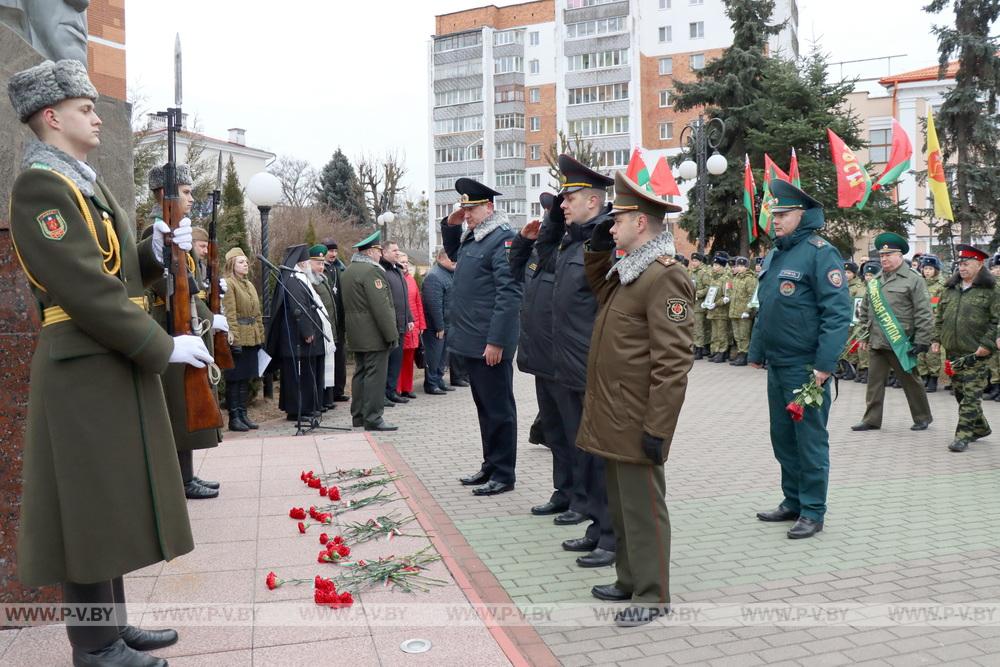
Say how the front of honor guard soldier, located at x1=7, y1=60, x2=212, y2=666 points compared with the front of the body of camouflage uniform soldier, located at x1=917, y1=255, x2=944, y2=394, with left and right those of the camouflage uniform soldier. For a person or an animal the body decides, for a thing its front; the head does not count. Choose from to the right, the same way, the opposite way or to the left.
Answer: the opposite way

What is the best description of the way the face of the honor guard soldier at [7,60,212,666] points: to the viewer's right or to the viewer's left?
to the viewer's right

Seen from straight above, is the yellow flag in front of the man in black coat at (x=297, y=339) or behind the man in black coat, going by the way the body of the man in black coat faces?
in front

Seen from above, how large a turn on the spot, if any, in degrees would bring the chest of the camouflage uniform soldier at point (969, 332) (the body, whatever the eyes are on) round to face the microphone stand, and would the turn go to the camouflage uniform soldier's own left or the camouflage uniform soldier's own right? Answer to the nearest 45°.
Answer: approximately 45° to the camouflage uniform soldier's own right

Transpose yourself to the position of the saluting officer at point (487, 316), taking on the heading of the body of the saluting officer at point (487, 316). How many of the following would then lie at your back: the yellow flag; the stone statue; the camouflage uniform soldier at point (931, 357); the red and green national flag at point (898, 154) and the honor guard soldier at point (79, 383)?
3

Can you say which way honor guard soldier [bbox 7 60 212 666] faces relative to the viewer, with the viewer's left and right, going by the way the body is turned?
facing to the right of the viewer

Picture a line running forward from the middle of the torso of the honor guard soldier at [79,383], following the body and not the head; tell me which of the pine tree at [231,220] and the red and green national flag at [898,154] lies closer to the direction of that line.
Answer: the red and green national flag

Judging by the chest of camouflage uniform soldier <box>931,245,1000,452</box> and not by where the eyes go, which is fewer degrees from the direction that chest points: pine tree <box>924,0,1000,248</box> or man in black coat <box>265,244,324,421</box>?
the man in black coat

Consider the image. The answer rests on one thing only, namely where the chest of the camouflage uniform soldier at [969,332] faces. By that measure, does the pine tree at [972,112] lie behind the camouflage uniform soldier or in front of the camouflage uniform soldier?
behind

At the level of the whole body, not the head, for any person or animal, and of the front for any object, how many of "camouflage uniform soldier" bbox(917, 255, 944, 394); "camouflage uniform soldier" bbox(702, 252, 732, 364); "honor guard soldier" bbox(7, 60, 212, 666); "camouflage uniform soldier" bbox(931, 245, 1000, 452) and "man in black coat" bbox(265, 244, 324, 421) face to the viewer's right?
2
